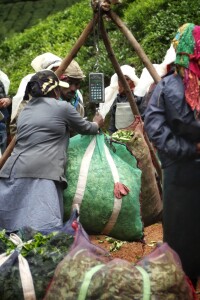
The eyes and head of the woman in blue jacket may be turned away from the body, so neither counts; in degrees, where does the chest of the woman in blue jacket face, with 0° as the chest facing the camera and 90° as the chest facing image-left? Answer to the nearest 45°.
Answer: approximately 270°

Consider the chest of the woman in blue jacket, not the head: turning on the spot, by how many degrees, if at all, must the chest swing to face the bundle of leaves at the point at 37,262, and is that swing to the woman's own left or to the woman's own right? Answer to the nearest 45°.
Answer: approximately 135° to the woman's own right

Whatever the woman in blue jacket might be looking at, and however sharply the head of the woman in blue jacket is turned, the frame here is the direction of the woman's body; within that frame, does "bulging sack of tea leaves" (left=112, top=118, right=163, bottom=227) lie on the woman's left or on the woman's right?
on the woman's left
